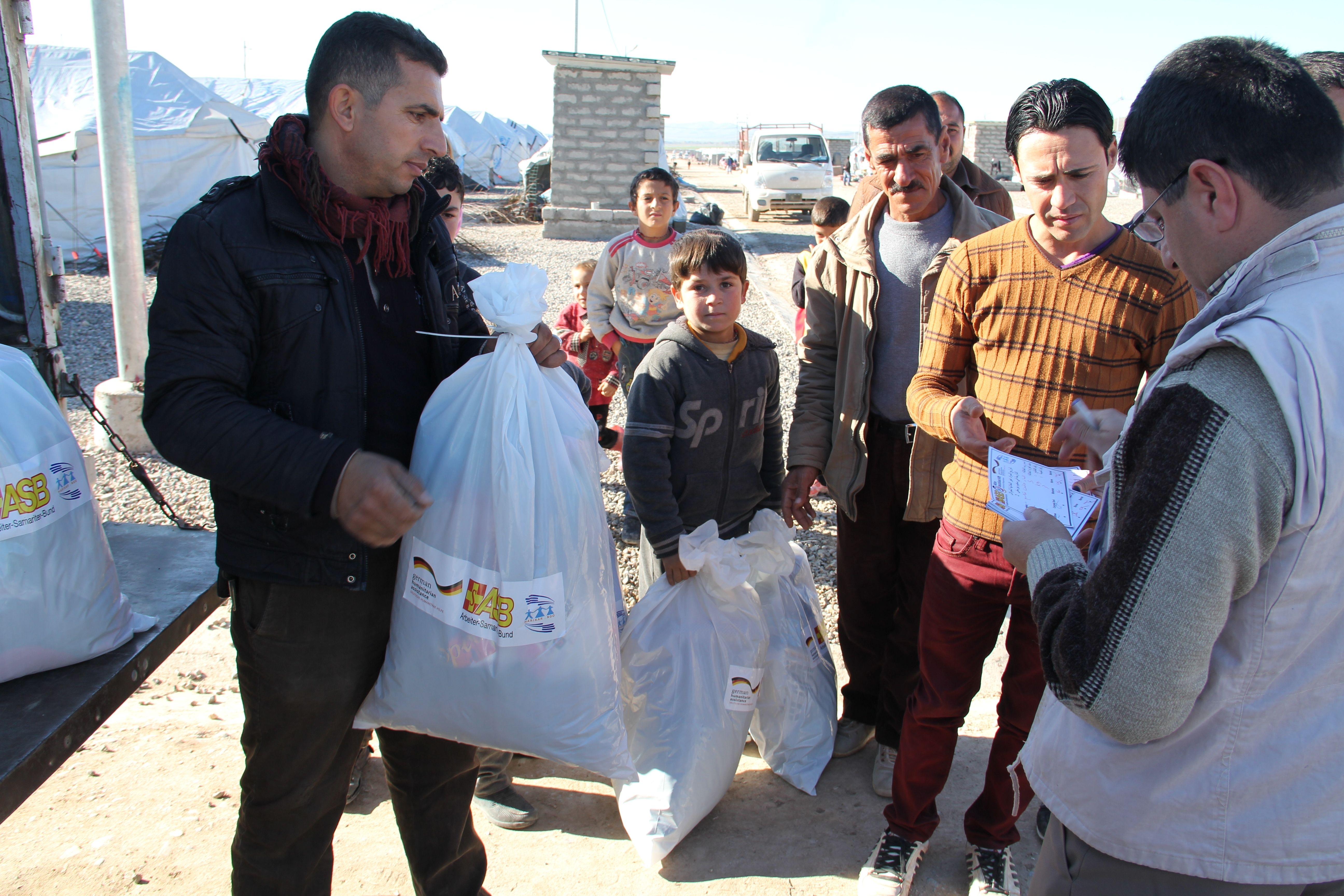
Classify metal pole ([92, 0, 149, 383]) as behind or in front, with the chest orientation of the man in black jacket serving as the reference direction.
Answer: behind

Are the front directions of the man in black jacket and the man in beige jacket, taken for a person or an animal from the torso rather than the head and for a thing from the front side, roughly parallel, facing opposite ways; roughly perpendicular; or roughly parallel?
roughly perpendicular

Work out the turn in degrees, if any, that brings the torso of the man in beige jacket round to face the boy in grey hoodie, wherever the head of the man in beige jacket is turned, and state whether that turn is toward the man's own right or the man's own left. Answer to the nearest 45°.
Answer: approximately 45° to the man's own right

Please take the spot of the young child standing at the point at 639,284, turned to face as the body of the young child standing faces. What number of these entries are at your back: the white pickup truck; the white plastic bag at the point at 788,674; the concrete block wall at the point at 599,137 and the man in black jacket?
2

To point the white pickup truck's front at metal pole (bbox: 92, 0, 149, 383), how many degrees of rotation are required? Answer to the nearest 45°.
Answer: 0° — it already faces it

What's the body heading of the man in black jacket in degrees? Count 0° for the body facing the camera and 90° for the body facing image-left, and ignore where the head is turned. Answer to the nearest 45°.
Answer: approximately 315°

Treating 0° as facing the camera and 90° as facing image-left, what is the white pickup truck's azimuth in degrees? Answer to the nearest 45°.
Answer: approximately 0°
